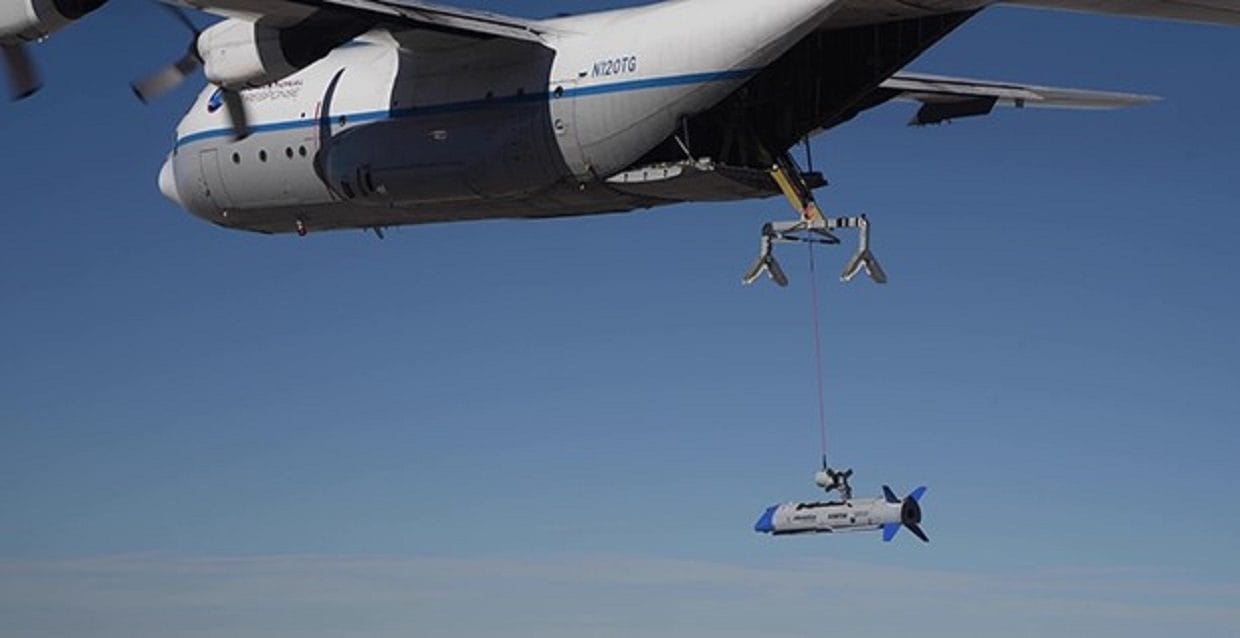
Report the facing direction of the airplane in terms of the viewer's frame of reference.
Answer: facing away from the viewer and to the left of the viewer
